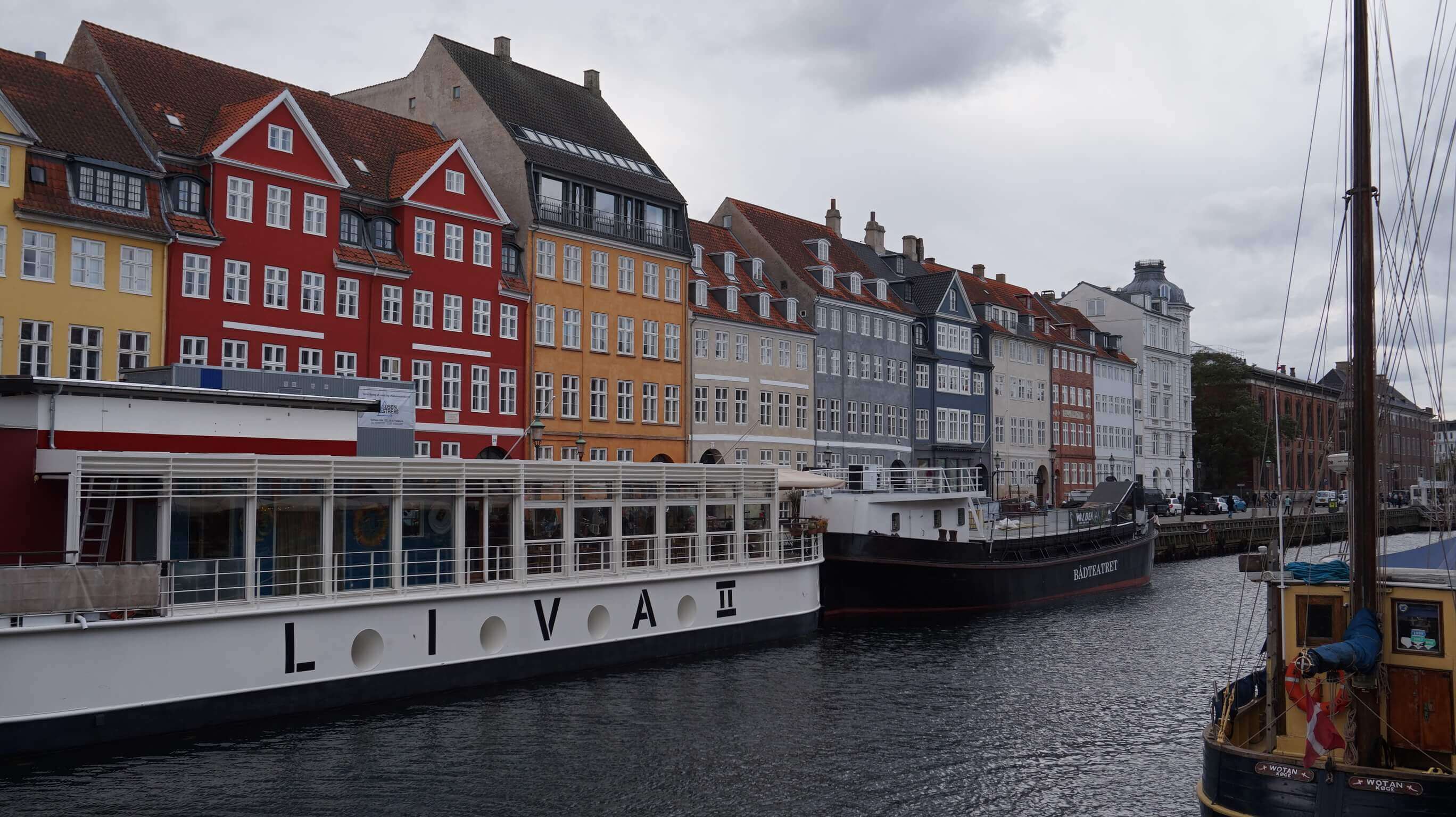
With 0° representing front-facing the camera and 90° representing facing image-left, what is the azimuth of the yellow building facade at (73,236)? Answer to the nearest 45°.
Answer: approximately 315°

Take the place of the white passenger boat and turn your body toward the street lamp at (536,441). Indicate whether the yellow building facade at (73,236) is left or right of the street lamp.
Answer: left

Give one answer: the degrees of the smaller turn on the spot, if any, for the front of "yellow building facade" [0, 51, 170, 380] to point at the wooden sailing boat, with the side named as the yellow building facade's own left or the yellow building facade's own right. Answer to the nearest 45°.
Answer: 0° — it already faces it

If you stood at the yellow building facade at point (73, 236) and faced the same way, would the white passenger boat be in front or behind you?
in front

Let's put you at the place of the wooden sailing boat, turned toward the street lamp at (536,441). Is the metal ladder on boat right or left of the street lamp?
left

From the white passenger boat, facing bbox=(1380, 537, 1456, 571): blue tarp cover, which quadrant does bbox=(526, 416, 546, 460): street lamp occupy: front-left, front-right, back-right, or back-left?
back-left

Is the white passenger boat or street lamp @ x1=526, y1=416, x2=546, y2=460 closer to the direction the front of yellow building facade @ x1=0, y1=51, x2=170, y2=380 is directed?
the white passenger boat

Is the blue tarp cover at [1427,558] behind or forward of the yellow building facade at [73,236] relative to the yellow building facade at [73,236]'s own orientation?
forward

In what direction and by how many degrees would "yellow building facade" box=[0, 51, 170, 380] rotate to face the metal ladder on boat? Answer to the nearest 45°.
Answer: approximately 45° to its right

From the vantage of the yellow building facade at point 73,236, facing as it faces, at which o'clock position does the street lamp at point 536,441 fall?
The street lamp is roughly at 10 o'clock from the yellow building facade.
